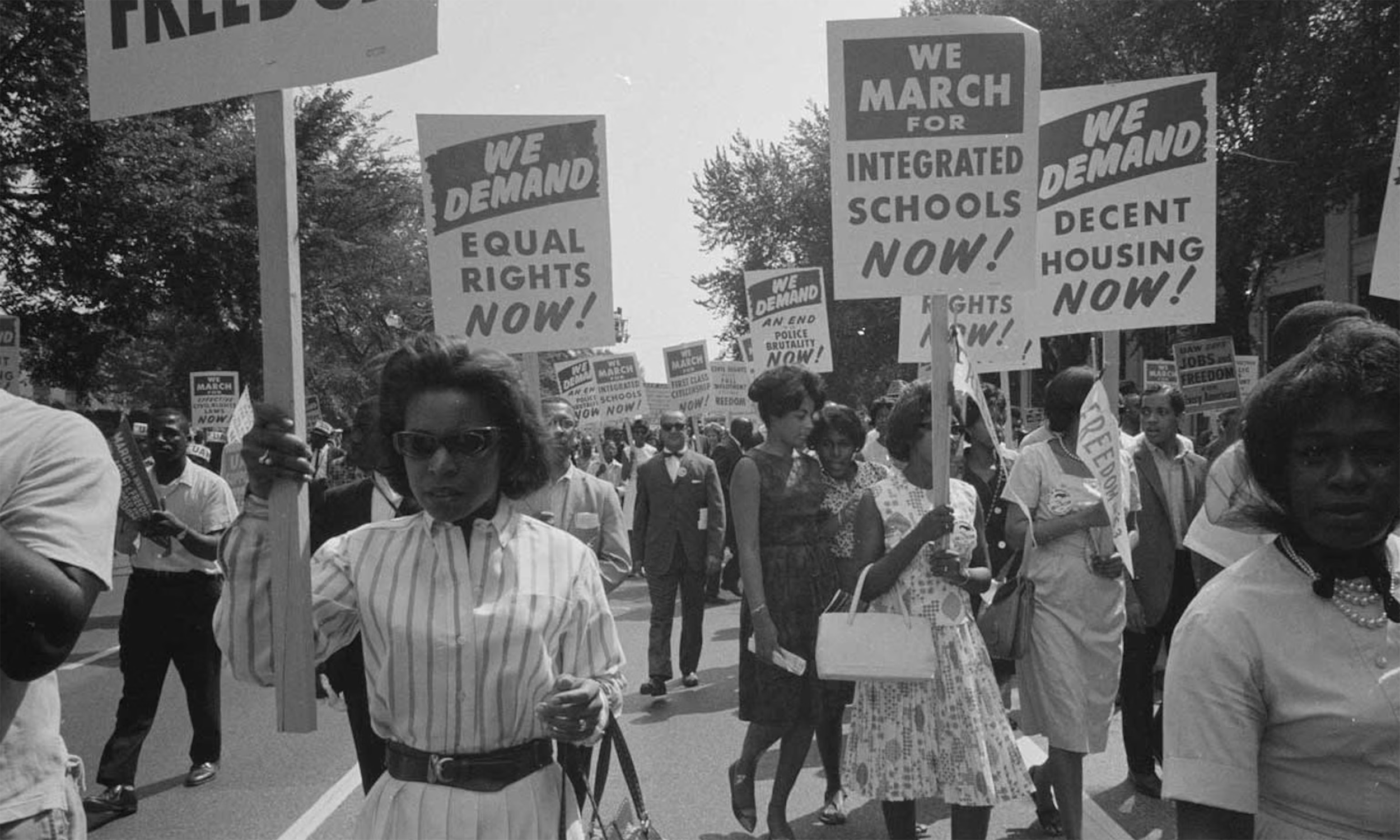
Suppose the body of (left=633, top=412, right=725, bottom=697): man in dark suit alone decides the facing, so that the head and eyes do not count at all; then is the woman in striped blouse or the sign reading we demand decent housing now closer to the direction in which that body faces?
the woman in striped blouse

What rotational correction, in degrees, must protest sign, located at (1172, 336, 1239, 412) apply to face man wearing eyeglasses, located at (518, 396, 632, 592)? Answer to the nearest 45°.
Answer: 0° — it already faces them

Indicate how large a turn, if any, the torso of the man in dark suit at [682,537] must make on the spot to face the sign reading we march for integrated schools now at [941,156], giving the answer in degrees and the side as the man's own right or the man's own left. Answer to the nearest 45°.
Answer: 0° — they already face it

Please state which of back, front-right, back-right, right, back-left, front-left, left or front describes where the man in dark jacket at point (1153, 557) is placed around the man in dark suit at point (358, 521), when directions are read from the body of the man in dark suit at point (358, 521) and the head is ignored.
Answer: front-left

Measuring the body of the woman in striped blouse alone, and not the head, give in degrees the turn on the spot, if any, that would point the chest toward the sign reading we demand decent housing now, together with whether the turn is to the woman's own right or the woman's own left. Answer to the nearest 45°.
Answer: approximately 135° to the woman's own left

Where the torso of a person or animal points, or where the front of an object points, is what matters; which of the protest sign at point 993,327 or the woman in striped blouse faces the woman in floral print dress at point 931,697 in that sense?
the protest sign

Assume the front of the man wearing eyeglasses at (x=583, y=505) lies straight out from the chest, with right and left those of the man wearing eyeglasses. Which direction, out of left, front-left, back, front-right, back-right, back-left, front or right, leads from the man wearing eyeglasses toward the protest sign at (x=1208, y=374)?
back-left

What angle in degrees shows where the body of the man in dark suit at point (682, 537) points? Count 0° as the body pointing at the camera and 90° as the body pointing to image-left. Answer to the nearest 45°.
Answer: approximately 0°
